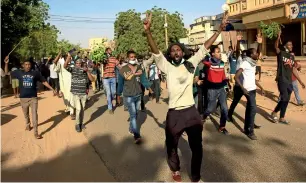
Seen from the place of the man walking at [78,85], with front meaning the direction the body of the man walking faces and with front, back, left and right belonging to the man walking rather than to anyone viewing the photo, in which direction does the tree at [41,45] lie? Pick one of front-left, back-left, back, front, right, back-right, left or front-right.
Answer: back

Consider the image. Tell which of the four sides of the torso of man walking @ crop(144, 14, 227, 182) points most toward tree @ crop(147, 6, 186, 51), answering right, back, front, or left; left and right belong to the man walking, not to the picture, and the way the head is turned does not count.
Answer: back

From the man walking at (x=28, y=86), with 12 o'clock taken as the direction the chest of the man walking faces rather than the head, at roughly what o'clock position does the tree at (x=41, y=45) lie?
The tree is roughly at 6 o'clock from the man walking.

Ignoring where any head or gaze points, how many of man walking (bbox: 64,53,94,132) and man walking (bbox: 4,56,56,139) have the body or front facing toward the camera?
2

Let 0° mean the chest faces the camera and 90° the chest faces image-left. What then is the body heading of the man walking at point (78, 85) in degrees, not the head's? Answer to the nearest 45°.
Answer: approximately 0°

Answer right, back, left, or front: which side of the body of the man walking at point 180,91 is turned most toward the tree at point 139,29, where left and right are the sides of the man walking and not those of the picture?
back

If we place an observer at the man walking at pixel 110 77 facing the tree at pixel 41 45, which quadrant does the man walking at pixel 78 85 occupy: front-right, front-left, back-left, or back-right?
back-left

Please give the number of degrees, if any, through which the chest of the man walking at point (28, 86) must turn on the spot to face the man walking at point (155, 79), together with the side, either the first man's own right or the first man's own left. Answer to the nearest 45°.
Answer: approximately 135° to the first man's own left

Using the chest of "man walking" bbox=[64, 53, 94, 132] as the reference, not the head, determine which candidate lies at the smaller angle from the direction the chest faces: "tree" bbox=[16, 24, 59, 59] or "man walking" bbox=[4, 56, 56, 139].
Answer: the man walking

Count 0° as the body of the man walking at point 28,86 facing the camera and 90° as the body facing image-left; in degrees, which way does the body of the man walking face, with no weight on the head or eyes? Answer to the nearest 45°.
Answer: approximately 0°

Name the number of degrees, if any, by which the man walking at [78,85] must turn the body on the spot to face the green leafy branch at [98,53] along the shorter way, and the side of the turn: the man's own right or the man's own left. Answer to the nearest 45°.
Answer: approximately 180°
